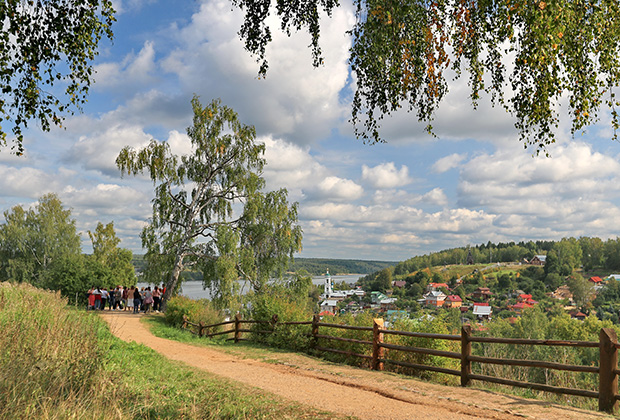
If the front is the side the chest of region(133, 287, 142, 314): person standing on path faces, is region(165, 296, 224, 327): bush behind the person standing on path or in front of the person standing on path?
behind

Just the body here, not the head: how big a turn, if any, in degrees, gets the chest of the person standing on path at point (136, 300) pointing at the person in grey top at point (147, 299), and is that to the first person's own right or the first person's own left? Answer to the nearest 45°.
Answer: approximately 45° to the first person's own right

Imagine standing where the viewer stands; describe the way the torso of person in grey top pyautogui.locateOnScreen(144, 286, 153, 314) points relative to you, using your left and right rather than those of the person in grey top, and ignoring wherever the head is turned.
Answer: facing away from the viewer

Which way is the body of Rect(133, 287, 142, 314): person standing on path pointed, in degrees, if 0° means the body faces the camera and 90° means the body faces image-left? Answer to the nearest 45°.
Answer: approximately 180°

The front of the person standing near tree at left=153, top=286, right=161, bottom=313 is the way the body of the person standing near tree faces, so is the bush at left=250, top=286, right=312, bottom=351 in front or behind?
behind
